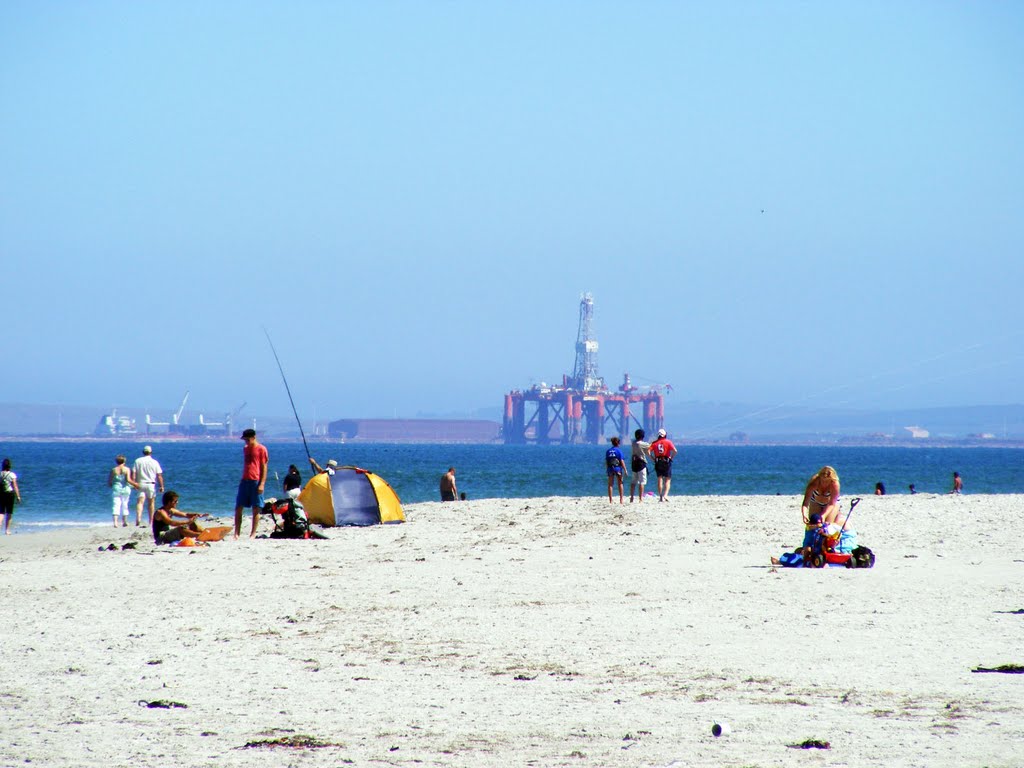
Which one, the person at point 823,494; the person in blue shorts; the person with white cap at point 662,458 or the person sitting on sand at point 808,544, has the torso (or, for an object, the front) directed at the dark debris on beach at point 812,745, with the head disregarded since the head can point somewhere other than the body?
the person at point 823,494

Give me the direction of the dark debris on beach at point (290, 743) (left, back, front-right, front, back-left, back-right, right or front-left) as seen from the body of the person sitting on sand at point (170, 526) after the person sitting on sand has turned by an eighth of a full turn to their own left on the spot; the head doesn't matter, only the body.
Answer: back-right

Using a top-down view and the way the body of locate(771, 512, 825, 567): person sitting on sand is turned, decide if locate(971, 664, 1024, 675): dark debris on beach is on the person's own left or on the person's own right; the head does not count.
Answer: on the person's own left

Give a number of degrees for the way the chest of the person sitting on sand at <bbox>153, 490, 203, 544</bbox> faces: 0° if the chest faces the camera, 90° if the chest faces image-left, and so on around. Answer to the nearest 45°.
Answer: approximately 270°

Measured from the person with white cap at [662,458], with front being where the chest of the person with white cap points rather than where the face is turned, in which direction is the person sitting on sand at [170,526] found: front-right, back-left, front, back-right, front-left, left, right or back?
back-left

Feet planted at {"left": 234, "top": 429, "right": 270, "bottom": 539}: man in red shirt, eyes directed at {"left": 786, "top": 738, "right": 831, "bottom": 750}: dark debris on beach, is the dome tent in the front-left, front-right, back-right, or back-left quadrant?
back-left

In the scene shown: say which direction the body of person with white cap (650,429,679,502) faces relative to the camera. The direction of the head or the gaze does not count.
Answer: away from the camera

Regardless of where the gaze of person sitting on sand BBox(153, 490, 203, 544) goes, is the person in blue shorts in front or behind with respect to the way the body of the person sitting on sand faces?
in front

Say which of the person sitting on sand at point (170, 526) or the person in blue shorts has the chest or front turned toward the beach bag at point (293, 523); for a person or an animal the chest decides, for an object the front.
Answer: the person sitting on sand

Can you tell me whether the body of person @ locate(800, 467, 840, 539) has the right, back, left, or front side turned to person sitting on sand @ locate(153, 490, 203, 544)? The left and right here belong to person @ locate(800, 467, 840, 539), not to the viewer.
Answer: right

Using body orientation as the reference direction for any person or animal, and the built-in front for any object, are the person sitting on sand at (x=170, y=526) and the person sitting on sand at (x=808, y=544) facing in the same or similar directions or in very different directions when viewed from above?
very different directions

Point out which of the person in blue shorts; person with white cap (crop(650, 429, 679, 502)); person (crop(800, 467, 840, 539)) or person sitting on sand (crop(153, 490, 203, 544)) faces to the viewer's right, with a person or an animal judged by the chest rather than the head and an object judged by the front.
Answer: person sitting on sand (crop(153, 490, 203, 544))
